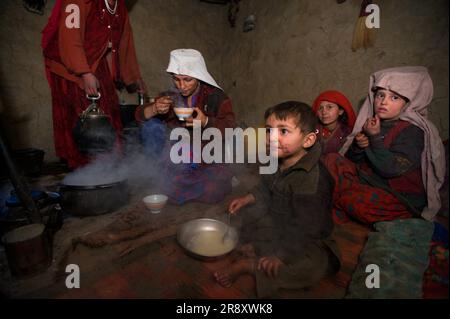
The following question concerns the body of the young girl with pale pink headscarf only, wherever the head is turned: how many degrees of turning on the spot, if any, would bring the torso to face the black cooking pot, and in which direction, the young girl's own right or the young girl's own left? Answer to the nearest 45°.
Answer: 0° — they already face it

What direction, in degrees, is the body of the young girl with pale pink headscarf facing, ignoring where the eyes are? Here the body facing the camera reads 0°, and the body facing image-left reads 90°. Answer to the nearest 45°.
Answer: approximately 45°

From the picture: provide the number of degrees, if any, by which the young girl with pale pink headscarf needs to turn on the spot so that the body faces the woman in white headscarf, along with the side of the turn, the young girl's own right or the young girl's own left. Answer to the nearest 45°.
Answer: approximately 45° to the young girl's own right

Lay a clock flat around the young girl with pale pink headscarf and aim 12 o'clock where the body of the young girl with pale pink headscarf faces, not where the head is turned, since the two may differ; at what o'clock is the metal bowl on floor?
The metal bowl on floor is roughly at 12 o'clock from the young girl with pale pink headscarf.

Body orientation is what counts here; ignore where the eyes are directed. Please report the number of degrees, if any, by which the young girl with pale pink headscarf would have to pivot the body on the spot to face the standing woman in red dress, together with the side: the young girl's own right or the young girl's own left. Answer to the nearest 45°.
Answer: approximately 45° to the young girl's own right
